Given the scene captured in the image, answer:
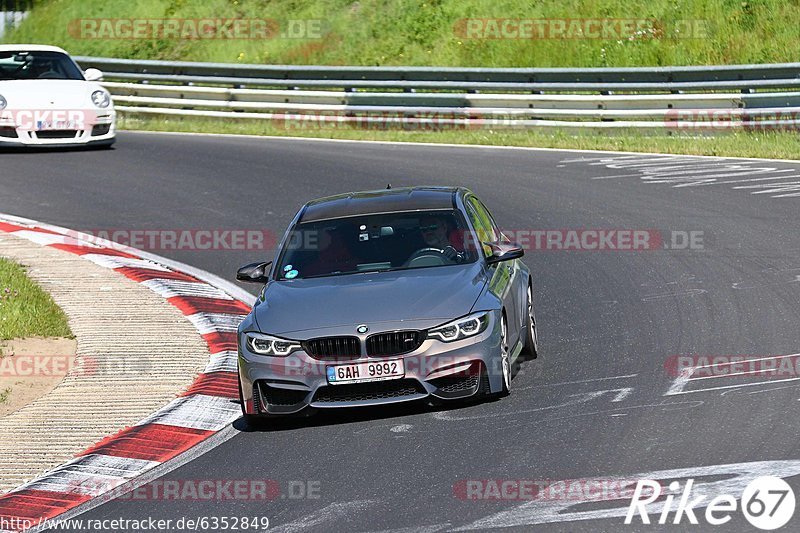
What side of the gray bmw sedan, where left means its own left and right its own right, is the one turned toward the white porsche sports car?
back

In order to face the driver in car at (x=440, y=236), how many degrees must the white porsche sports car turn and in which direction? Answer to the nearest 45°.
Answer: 0° — it already faces them

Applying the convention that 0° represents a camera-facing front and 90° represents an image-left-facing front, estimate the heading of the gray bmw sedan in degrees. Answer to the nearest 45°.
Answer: approximately 0°

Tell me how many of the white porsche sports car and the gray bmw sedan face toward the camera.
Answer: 2

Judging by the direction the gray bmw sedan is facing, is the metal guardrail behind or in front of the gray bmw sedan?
behind

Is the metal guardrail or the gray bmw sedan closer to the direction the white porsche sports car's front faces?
the gray bmw sedan

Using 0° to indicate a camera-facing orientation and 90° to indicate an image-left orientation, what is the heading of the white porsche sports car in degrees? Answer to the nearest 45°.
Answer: approximately 0°
